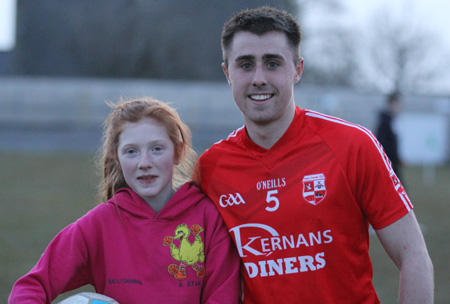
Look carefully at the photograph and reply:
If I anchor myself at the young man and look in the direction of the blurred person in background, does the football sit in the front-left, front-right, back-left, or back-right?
back-left

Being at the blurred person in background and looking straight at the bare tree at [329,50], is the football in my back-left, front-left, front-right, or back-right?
back-left

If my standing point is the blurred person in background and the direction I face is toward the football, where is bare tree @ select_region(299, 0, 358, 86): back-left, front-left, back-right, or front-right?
back-right

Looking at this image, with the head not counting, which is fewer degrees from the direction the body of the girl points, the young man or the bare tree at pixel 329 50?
the young man

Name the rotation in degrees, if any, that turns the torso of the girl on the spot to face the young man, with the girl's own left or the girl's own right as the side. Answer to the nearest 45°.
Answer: approximately 90° to the girl's own left

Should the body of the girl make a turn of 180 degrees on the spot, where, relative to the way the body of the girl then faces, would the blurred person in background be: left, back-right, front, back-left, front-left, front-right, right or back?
front-right

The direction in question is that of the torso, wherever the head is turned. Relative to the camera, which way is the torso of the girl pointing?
toward the camera

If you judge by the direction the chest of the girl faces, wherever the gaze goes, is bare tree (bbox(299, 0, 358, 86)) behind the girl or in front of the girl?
behind
